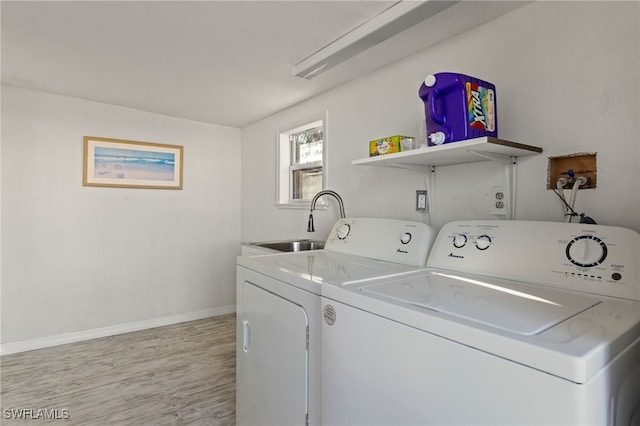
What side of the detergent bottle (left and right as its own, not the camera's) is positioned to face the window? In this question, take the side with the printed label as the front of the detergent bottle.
back

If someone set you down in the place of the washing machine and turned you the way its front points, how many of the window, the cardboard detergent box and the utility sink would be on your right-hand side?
3

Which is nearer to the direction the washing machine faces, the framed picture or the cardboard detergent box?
the framed picture

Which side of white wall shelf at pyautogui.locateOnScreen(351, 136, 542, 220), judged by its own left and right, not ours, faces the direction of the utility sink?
right

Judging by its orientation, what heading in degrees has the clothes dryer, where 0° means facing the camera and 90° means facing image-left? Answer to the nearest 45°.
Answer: approximately 45°

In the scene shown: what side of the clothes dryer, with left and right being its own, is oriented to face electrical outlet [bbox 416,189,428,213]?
back

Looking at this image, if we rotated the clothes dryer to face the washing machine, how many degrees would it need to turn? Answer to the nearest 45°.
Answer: approximately 90° to its left

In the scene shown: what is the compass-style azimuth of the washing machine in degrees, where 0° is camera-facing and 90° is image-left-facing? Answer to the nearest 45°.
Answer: approximately 45°

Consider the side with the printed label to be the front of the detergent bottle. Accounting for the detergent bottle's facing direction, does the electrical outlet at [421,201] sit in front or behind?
behind

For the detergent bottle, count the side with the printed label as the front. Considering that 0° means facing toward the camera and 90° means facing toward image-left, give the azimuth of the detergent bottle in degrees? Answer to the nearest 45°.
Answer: approximately 315°

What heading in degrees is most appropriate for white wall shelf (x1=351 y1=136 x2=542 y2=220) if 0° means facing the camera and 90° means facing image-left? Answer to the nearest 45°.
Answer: approximately 45°

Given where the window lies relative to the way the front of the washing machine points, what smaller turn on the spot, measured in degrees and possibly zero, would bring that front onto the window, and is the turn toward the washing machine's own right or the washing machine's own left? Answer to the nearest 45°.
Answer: approximately 90° to the washing machine's own right
